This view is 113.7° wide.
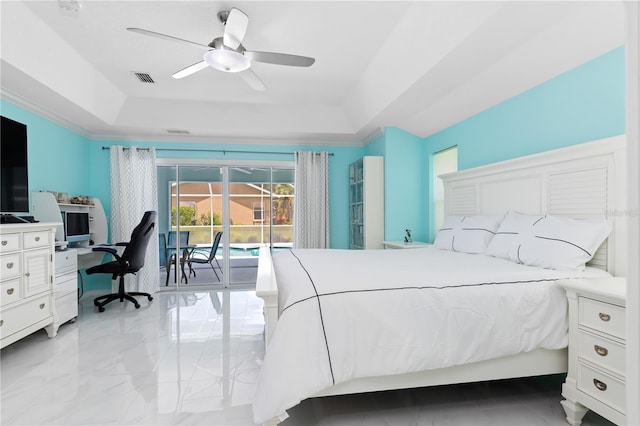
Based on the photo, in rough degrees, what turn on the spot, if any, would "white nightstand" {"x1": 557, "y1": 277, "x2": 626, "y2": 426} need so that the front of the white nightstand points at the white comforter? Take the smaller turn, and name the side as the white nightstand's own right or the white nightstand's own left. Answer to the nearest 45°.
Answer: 0° — it already faces it

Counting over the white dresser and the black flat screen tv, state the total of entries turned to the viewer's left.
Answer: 0

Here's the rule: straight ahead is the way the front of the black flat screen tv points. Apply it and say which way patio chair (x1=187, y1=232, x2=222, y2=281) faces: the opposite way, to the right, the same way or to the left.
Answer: the opposite way

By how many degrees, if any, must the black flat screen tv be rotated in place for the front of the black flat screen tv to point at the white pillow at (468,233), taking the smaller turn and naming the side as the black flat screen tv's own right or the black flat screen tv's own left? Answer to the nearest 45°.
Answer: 0° — it already faces it

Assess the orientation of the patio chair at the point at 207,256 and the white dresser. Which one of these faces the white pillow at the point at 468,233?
the white dresser

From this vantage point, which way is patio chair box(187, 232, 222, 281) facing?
to the viewer's left

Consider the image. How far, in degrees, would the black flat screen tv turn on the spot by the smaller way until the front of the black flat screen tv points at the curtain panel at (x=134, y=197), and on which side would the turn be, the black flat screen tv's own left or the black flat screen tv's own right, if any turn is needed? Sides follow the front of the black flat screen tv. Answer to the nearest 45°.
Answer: approximately 90° to the black flat screen tv's own left

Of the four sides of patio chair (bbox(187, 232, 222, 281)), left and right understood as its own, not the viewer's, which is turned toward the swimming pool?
right

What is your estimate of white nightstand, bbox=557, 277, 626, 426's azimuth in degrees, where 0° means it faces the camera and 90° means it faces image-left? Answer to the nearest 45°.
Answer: approximately 45°
